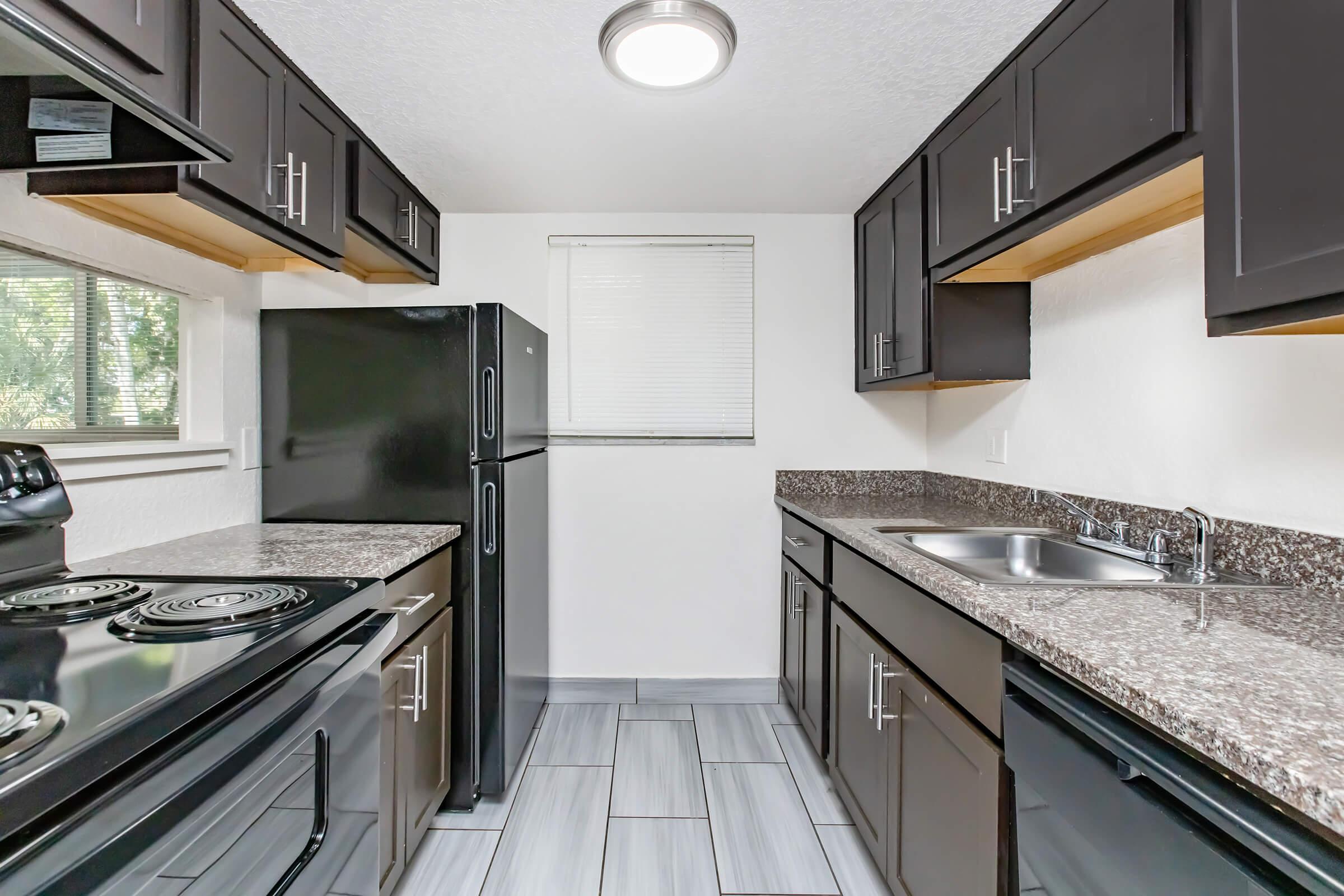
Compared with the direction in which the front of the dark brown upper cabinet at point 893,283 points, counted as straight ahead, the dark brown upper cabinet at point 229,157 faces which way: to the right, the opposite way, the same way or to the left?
the opposite way

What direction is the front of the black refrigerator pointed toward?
to the viewer's right

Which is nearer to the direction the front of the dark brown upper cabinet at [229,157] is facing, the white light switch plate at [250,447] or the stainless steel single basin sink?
the stainless steel single basin sink

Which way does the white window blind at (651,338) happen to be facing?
toward the camera

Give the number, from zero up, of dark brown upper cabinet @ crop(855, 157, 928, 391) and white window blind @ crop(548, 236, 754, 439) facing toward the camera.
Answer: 1

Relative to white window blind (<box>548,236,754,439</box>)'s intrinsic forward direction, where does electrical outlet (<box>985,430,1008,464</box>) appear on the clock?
The electrical outlet is roughly at 10 o'clock from the white window blind.

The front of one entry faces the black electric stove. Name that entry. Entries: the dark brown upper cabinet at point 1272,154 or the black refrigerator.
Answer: the dark brown upper cabinet

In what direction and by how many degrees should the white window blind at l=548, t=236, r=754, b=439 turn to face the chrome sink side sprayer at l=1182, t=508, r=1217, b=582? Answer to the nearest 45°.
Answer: approximately 45° to its left

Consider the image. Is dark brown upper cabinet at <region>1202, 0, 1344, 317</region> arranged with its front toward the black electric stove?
yes

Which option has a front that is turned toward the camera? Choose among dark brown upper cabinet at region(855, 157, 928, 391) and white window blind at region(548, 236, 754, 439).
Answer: the white window blind

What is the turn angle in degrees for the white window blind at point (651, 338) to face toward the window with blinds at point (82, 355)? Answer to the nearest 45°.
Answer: approximately 45° to its right

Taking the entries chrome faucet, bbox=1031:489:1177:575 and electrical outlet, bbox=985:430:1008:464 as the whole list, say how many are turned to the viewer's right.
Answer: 0

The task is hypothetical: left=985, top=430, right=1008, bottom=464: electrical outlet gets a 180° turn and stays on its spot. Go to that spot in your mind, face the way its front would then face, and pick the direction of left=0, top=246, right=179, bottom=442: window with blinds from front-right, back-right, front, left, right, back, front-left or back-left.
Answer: back

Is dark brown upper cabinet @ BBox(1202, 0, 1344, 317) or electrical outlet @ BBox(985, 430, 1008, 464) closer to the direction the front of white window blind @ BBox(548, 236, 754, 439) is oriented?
the dark brown upper cabinet

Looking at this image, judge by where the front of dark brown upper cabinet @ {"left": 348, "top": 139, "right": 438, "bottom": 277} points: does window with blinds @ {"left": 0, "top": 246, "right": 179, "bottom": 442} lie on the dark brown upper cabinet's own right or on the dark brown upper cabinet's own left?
on the dark brown upper cabinet's own right

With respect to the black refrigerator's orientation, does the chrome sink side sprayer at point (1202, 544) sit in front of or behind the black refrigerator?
in front

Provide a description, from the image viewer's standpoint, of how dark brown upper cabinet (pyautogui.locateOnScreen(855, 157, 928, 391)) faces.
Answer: facing to the left of the viewer

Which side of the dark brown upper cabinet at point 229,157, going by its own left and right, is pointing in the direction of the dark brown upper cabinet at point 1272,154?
front
